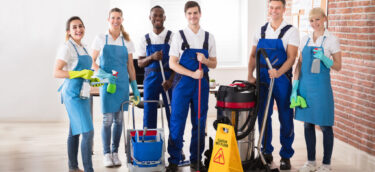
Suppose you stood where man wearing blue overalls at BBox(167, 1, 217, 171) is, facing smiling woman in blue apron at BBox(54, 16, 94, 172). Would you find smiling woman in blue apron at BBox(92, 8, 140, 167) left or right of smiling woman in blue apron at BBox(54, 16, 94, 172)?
right

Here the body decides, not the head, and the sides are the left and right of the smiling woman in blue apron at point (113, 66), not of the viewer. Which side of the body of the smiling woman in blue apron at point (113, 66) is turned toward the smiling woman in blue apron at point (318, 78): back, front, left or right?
left

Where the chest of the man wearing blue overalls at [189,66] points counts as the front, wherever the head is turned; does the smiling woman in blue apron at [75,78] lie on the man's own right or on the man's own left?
on the man's own right

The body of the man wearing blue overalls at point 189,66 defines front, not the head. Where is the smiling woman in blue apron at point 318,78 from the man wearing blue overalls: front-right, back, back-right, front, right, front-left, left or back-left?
left

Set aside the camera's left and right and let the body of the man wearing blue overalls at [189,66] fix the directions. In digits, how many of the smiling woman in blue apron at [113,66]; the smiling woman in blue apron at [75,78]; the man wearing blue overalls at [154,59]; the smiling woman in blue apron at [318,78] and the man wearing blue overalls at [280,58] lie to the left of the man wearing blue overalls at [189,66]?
2

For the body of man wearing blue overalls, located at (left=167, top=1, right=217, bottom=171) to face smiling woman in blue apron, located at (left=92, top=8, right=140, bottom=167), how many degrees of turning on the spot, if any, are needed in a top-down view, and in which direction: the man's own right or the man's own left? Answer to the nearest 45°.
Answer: approximately 90° to the man's own right

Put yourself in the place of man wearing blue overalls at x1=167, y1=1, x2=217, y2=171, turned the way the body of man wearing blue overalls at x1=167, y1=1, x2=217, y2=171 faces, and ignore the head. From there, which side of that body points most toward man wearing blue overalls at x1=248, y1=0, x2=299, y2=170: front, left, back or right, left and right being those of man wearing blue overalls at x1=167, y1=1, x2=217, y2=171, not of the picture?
left

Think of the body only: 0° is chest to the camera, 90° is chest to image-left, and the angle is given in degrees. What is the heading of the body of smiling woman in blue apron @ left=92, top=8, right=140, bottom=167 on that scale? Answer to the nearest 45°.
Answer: approximately 0°

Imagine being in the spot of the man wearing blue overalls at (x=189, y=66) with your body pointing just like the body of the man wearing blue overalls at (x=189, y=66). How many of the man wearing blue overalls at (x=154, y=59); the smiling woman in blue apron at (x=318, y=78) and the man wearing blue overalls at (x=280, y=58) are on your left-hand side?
2
